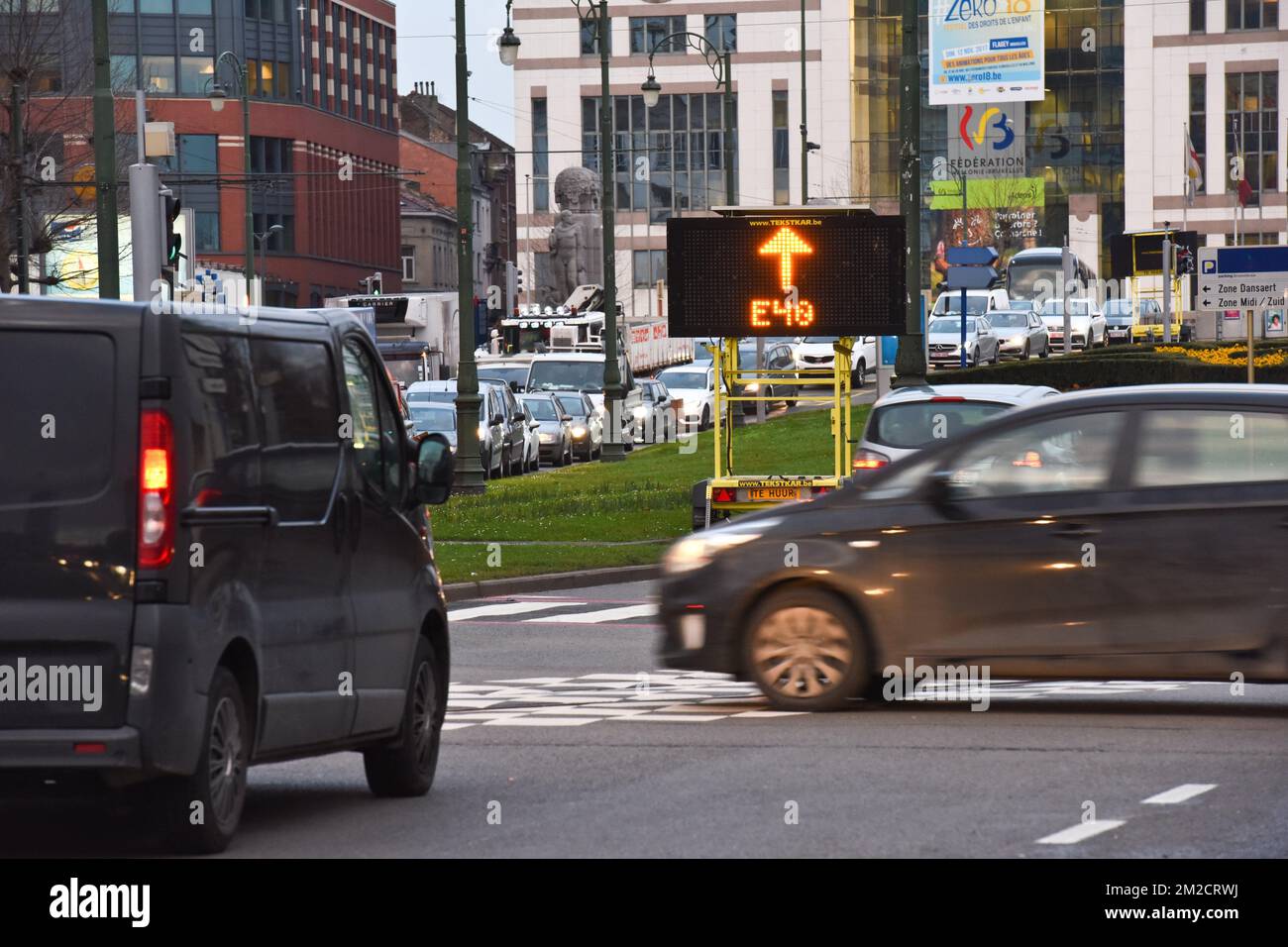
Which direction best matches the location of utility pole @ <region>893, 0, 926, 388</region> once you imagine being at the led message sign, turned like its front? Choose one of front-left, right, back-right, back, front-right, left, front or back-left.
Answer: back

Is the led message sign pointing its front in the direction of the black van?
yes

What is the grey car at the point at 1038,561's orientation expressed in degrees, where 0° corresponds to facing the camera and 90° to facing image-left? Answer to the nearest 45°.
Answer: approximately 90°

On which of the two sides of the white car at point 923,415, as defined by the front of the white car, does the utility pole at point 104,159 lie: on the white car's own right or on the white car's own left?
on the white car's own left

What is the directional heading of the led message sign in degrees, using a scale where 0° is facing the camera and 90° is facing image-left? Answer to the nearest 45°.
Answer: approximately 0°

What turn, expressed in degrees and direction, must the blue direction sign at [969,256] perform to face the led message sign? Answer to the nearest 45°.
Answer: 0° — it already faces it

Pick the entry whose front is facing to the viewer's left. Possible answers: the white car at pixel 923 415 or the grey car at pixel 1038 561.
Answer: the grey car

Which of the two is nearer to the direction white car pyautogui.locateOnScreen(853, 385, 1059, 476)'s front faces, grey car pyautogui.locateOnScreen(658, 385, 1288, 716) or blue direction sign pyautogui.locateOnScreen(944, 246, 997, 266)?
the blue direction sign

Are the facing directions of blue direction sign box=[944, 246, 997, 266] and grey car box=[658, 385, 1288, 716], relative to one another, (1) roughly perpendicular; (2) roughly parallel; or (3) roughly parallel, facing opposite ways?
roughly perpendicular

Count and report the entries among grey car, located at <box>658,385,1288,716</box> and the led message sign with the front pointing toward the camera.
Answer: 1

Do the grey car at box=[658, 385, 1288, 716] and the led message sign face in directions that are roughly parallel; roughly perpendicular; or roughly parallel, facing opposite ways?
roughly perpendicular

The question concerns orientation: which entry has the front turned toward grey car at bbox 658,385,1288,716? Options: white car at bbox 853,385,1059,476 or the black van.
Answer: the black van

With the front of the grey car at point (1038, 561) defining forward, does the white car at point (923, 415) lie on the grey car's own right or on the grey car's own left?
on the grey car's own right
